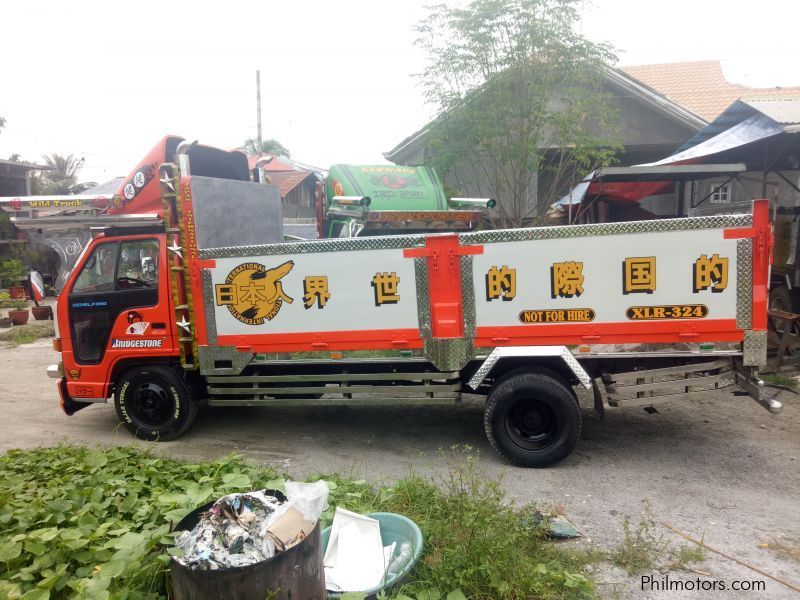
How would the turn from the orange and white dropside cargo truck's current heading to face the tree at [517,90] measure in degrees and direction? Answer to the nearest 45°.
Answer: approximately 90° to its right

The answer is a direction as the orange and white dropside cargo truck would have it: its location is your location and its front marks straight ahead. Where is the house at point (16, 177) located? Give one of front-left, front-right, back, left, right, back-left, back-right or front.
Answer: front-right

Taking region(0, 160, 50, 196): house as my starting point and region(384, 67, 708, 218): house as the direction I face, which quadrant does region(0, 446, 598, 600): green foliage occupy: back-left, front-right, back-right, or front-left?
front-right

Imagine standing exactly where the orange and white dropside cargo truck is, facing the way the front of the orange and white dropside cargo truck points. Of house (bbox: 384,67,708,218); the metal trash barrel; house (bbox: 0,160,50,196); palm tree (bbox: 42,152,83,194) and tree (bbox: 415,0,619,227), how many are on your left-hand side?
1

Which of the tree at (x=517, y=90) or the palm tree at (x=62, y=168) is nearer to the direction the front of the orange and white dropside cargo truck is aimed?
the palm tree

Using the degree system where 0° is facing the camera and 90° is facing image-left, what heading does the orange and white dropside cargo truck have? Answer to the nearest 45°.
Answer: approximately 90°

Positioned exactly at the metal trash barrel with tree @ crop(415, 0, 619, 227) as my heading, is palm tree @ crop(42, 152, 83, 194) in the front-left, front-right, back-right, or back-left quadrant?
front-left

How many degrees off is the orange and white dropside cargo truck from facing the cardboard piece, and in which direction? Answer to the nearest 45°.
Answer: approximately 90° to its left

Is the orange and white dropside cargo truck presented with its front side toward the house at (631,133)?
no

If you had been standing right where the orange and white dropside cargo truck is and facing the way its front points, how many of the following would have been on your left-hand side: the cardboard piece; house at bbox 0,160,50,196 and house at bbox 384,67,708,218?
1

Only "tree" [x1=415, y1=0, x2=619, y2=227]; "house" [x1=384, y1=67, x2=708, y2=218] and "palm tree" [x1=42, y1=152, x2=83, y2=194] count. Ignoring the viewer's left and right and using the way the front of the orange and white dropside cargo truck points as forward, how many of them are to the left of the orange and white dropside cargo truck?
0

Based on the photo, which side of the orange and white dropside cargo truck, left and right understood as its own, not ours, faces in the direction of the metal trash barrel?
left

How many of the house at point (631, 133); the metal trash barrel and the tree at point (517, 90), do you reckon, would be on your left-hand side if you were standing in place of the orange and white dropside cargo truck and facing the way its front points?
1

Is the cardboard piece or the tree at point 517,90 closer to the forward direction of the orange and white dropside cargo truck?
the cardboard piece

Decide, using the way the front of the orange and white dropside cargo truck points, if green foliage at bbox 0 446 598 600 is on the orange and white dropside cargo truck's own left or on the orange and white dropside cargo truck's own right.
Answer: on the orange and white dropside cargo truck's own left

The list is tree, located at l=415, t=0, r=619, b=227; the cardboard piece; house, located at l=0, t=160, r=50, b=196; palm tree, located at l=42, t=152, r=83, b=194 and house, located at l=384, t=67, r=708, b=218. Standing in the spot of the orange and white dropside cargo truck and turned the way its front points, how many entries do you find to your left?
1

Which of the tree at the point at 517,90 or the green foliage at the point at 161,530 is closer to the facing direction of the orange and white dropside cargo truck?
the green foliage

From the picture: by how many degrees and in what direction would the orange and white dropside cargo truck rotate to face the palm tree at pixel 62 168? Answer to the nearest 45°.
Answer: approximately 45° to its right
